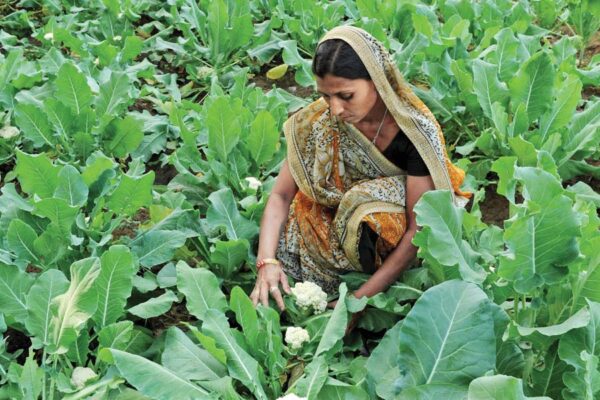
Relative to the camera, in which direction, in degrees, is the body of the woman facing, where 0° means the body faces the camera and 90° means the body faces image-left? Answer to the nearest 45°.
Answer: approximately 45°
